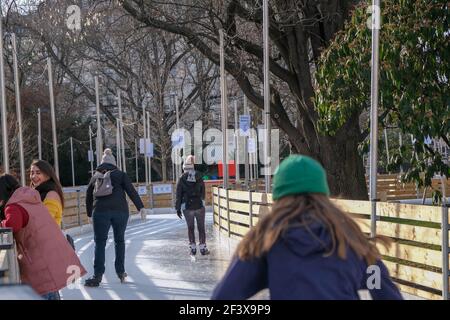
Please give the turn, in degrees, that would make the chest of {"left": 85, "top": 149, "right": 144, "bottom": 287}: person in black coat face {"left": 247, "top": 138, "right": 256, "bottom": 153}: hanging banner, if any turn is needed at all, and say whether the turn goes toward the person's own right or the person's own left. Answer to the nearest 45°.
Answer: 0° — they already face it

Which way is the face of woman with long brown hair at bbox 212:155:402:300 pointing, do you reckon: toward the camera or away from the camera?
away from the camera

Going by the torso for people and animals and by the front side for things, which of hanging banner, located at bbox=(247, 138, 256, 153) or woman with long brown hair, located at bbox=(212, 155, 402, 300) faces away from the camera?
the woman with long brown hair

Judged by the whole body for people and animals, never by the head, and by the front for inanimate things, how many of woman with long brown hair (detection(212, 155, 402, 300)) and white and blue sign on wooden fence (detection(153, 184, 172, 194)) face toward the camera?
1

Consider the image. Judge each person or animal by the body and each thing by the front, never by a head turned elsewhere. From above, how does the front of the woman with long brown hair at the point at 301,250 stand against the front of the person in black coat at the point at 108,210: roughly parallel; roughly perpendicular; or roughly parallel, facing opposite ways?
roughly parallel

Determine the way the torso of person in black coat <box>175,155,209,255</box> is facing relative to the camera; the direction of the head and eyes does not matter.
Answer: toward the camera

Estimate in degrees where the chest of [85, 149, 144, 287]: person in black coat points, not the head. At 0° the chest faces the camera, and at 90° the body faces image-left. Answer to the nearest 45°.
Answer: approximately 180°

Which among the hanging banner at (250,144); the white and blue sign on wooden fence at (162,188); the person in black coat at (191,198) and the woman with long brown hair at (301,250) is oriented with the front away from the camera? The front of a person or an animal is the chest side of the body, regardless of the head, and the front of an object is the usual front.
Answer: the woman with long brown hair

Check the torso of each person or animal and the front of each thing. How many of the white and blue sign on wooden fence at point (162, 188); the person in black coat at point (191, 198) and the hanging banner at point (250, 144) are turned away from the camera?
0

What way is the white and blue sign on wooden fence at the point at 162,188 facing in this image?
toward the camera

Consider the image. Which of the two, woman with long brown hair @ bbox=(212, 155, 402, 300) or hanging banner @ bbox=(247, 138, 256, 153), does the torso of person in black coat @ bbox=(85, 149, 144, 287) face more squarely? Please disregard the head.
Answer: the hanging banner

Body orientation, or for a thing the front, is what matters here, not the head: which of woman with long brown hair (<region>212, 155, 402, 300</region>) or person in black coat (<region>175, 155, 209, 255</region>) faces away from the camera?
the woman with long brown hair

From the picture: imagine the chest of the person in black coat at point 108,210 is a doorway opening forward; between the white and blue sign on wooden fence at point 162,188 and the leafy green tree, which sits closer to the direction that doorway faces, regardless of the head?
the white and blue sign on wooden fence

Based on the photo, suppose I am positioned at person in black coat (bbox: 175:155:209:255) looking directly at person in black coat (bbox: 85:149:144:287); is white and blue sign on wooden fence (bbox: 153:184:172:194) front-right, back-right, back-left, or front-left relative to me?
back-right

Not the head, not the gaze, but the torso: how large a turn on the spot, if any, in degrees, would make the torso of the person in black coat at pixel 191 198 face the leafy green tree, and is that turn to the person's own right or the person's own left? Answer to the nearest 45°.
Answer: approximately 45° to the person's own left

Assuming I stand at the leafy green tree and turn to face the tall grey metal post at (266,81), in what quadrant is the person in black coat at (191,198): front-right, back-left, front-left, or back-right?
front-left

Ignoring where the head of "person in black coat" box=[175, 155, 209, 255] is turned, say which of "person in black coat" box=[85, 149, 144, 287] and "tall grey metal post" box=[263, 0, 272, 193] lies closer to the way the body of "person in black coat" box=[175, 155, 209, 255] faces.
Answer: the person in black coat

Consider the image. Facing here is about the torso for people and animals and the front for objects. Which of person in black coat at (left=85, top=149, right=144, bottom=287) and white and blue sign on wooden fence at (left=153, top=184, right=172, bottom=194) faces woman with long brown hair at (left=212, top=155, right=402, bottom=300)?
the white and blue sign on wooden fence

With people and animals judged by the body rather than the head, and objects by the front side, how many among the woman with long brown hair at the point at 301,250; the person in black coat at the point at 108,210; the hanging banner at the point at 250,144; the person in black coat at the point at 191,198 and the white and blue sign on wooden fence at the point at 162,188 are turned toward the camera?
3

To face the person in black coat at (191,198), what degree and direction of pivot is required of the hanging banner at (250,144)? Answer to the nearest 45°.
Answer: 0° — it already faces them

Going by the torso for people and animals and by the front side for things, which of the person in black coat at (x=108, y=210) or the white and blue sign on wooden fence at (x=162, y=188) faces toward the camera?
the white and blue sign on wooden fence

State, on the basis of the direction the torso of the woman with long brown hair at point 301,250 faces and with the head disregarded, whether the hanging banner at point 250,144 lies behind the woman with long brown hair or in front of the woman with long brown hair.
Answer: in front
